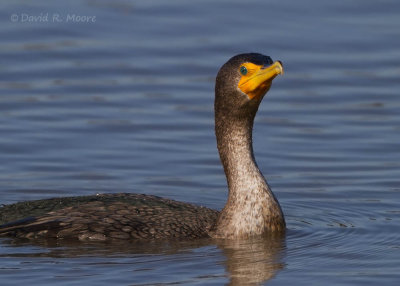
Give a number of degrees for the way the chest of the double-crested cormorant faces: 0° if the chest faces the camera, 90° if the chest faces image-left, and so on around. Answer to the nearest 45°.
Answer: approximately 270°
